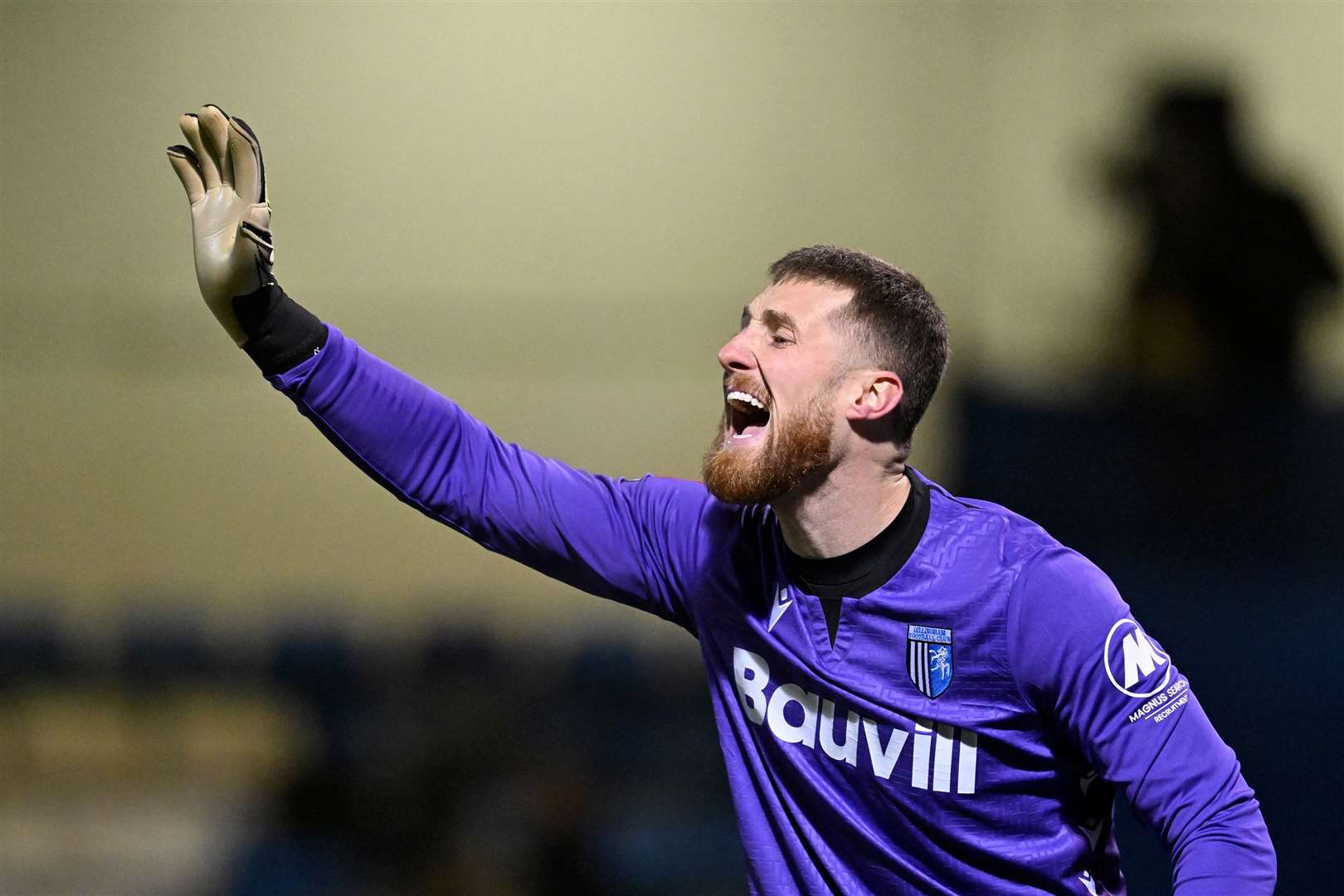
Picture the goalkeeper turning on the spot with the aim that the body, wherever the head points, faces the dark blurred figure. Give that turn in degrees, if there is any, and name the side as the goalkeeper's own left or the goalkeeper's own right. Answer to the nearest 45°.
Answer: approximately 180°

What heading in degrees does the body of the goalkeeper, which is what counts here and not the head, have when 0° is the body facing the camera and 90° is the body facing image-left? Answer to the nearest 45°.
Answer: approximately 45°
